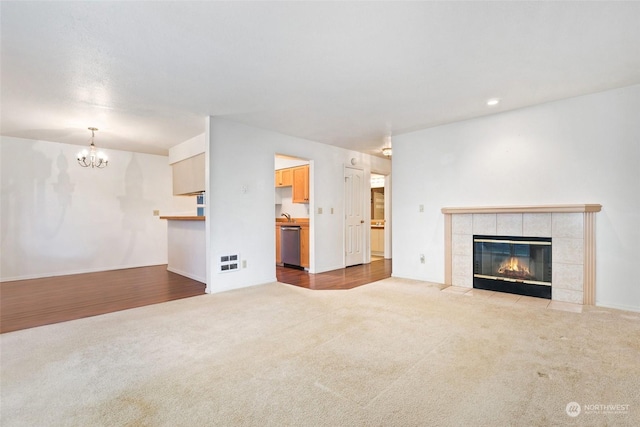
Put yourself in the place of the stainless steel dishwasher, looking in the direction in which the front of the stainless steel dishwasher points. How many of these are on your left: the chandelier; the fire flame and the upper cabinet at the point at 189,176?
1

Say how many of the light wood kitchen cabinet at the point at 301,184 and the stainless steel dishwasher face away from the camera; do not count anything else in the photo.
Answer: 0

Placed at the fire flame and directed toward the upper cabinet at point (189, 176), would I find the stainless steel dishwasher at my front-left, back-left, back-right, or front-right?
front-right

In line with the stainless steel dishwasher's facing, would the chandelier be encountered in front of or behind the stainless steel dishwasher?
in front

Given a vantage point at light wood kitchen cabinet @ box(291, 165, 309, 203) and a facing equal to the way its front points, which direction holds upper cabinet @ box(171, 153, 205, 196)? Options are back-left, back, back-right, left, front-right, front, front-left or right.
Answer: front-right

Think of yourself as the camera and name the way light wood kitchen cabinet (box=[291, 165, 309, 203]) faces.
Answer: facing the viewer and to the left of the viewer

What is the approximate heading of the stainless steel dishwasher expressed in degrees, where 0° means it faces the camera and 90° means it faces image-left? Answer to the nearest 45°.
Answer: approximately 45°

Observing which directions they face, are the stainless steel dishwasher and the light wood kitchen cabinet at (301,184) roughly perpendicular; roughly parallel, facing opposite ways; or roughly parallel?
roughly parallel

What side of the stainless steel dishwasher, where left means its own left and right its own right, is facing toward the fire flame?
left

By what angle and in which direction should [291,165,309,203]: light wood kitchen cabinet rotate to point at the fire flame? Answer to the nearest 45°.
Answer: approximately 90° to its left
